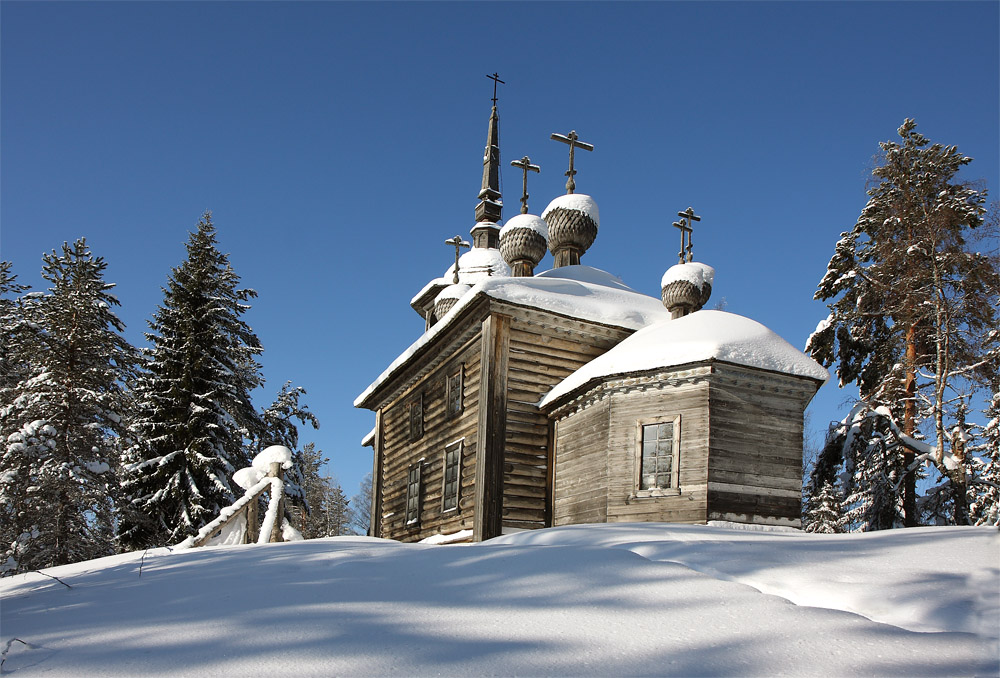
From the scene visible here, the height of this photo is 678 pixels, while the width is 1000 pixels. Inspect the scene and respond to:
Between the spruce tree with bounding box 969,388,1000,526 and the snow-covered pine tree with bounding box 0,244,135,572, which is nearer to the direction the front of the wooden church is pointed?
the snow-covered pine tree

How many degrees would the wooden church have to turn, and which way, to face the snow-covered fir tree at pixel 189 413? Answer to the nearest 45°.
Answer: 0° — it already faces it

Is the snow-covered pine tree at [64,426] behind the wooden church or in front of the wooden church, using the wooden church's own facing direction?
in front

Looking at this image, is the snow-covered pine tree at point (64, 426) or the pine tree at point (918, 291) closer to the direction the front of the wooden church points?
the snow-covered pine tree

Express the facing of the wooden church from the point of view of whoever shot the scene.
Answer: facing away from the viewer and to the left of the viewer

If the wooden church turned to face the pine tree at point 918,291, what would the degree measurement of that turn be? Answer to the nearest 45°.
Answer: approximately 90° to its right
